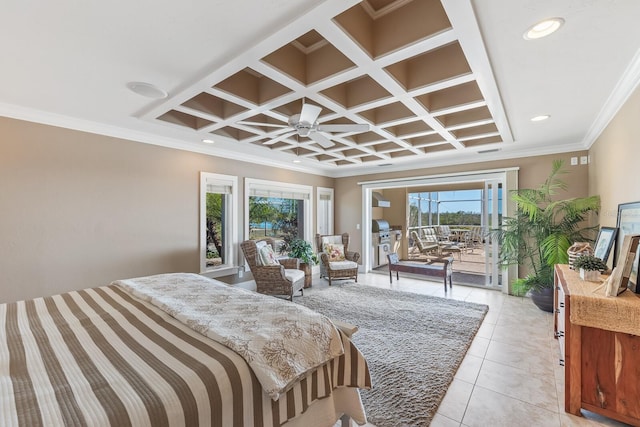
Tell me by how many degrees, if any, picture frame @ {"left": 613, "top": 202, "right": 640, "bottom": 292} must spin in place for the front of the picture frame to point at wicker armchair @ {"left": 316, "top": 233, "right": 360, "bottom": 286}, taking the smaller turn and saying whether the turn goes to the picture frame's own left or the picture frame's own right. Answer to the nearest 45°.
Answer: approximately 45° to the picture frame's own right

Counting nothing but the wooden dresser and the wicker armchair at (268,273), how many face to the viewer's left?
1

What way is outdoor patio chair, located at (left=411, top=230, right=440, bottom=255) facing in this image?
to the viewer's right

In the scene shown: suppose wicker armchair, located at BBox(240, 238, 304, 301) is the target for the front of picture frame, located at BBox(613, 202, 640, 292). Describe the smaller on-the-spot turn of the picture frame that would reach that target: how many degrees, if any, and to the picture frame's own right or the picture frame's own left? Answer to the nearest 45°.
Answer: approximately 45° to the picture frame's own right

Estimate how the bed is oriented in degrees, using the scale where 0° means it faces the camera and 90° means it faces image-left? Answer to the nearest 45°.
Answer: approximately 225°

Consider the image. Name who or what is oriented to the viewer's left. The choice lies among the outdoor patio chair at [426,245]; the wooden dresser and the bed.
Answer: the wooden dresser

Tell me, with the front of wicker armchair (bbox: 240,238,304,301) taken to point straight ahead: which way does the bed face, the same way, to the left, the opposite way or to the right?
to the left

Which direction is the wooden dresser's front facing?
to the viewer's left

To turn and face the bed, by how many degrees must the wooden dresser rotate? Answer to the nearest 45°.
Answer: approximately 45° to its left

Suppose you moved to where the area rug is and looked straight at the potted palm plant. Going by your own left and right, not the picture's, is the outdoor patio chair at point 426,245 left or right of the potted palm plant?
left

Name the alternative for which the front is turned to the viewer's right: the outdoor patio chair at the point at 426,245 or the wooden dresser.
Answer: the outdoor patio chair
